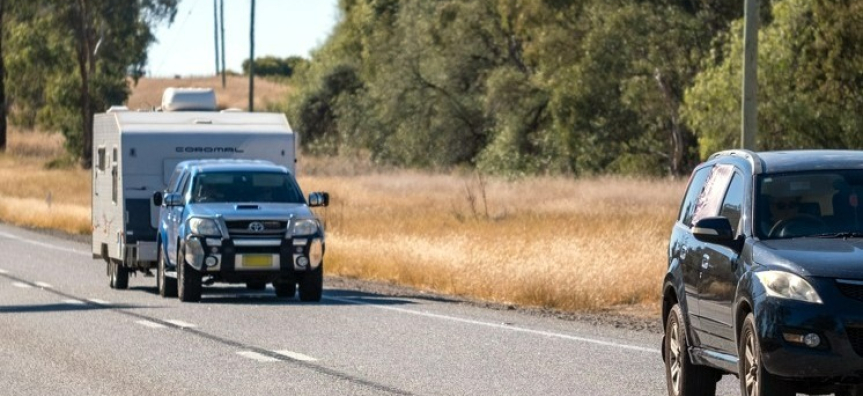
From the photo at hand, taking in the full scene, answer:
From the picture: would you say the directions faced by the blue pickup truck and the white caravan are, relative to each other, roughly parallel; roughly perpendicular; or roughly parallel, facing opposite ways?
roughly parallel

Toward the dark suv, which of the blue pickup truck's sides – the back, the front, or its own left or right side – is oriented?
front

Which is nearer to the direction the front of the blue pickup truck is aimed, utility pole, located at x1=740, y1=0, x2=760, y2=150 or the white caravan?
the utility pole

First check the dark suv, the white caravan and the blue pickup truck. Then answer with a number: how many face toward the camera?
3

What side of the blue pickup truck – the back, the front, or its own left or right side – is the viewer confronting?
front

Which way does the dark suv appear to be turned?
toward the camera

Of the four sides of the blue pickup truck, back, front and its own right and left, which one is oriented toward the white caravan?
back

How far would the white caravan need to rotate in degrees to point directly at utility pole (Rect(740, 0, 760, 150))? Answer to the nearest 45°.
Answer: approximately 45° to its left

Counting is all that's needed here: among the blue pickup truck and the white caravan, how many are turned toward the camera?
2

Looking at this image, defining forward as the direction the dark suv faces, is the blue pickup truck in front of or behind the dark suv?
behind

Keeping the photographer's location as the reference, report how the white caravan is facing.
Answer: facing the viewer

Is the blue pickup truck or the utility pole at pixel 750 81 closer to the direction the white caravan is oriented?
the blue pickup truck

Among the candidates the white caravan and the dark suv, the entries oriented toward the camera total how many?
2

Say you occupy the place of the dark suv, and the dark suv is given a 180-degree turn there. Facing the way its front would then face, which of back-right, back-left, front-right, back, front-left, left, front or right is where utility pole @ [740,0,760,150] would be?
front

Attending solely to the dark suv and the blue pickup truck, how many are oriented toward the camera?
2

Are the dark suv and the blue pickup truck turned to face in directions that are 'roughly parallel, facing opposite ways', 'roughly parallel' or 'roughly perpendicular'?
roughly parallel
